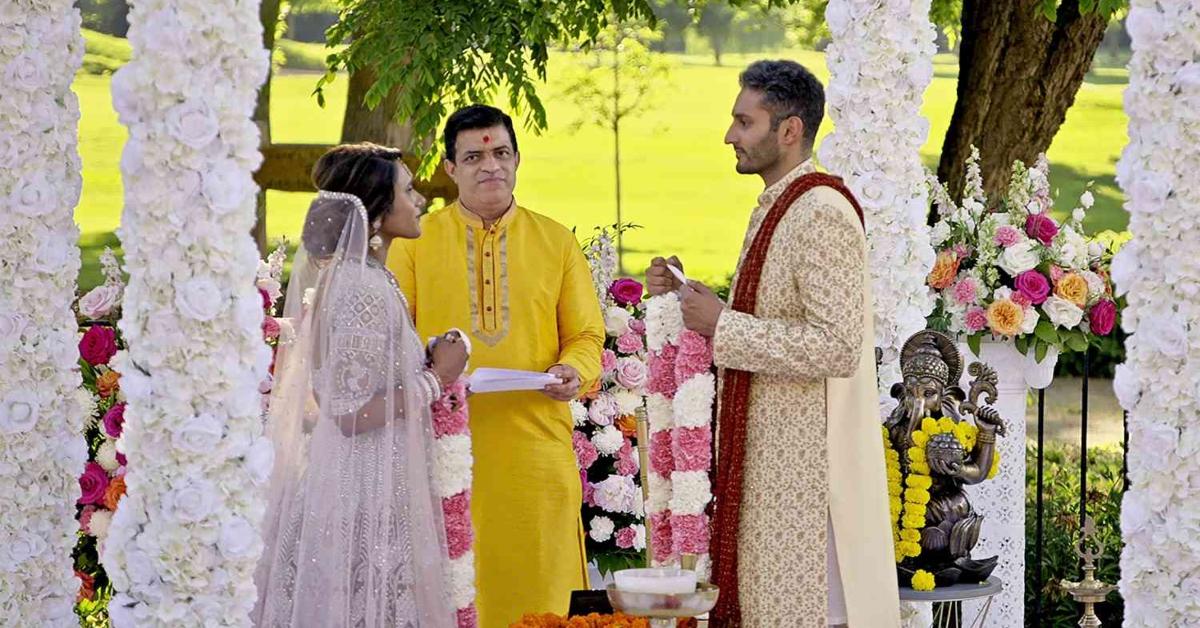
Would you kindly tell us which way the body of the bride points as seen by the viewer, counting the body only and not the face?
to the viewer's right

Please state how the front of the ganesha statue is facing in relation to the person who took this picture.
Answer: facing the viewer and to the left of the viewer

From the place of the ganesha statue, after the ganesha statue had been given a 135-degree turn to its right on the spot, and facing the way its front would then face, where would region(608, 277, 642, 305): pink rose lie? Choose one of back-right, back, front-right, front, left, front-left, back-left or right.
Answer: front-left

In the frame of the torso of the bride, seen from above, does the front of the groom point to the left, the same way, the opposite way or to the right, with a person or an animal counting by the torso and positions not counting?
the opposite way

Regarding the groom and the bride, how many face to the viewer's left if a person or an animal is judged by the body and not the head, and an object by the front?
1

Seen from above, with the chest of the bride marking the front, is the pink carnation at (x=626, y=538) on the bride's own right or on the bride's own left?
on the bride's own left

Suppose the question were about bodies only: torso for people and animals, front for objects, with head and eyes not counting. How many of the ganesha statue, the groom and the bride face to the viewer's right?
1

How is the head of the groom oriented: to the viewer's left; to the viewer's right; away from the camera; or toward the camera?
to the viewer's left

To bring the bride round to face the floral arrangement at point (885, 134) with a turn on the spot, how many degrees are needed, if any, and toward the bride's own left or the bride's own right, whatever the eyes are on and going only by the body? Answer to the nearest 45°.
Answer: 0° — they already face it

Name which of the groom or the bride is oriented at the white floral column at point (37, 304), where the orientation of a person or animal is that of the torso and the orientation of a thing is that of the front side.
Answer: the groom

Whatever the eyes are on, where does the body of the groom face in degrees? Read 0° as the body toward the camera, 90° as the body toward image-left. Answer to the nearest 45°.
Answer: approximately 90°

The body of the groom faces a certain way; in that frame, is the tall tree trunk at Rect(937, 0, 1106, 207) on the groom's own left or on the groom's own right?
on the groom's own right

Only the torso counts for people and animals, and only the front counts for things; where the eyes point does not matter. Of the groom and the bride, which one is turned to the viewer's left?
the groom

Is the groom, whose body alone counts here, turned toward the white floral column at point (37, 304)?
yes

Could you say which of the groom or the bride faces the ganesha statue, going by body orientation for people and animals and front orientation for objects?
the bride
